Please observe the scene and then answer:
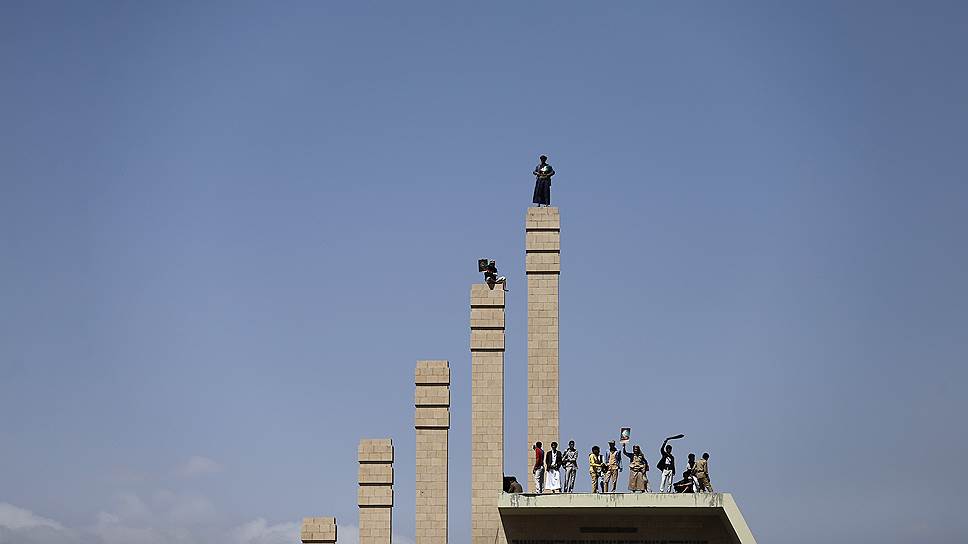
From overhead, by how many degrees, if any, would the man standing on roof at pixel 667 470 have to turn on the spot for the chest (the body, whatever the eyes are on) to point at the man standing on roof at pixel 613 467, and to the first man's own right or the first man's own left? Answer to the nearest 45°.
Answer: approximately 90° to the first man's own right

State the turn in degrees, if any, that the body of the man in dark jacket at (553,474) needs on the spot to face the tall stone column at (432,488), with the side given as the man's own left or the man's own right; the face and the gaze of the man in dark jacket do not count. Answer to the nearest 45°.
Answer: approximately 135° to the man's own right

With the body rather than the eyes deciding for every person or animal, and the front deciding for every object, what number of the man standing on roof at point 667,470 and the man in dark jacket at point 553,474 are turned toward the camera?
2

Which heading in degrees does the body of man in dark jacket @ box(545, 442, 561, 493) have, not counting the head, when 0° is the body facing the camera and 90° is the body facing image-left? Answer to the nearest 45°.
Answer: approximately 0°

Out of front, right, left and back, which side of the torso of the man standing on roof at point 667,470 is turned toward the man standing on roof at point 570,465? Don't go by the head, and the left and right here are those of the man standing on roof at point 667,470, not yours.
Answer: right

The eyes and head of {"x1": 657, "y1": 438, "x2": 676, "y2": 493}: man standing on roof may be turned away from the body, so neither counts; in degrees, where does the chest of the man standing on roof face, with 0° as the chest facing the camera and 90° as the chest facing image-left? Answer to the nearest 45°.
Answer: approximately 0°

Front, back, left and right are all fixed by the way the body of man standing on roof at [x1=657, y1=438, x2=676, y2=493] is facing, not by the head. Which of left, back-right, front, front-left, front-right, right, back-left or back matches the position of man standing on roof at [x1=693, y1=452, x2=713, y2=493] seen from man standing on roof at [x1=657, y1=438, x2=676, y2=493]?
left

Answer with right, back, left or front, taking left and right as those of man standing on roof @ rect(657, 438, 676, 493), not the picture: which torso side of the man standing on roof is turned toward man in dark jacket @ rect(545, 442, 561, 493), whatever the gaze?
right
